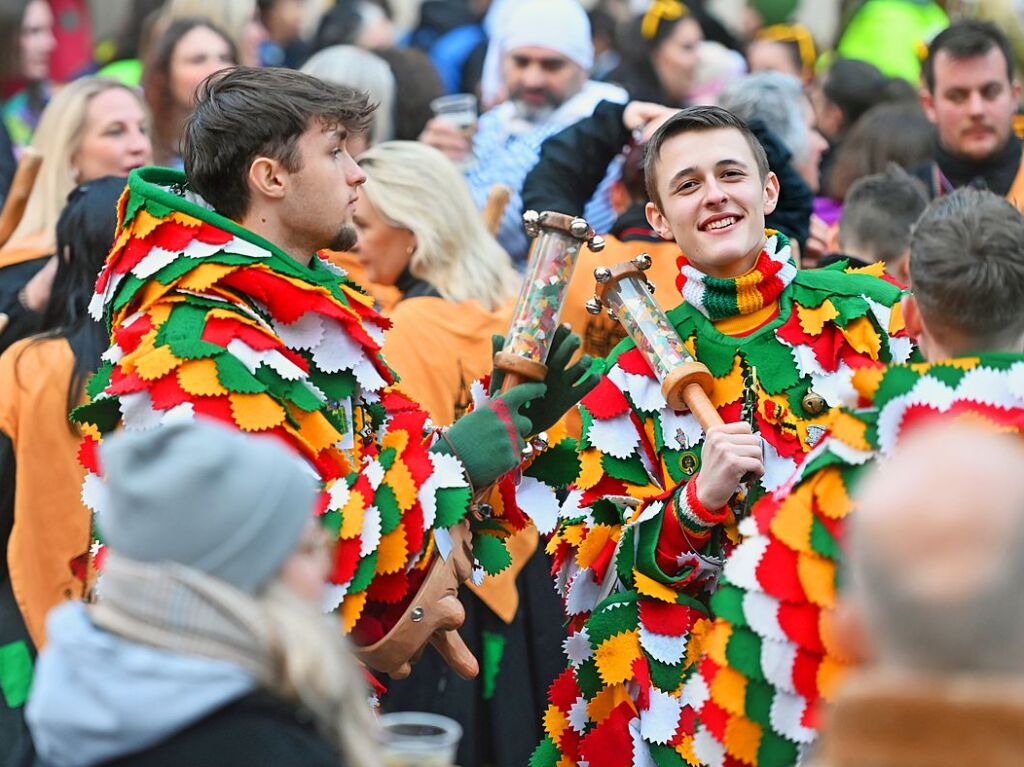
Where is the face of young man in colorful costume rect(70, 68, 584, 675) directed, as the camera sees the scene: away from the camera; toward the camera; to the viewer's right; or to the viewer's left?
to the viewer's right

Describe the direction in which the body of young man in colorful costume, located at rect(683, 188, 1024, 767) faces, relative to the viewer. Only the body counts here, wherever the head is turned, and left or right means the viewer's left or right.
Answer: facing away from the viewer

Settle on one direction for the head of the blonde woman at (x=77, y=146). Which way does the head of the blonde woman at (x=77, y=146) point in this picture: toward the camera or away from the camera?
toward the camera

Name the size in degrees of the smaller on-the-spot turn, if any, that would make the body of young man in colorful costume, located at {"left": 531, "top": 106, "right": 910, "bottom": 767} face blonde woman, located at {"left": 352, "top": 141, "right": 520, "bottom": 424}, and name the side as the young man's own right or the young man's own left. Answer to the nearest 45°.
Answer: approximately 135° to the young man's own right

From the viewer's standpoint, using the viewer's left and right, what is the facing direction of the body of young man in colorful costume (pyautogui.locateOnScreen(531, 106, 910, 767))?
facing the viewer

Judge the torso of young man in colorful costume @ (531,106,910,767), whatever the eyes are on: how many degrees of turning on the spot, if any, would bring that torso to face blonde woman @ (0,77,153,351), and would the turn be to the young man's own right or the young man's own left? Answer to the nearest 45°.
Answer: approximately 135° to the young man's own right

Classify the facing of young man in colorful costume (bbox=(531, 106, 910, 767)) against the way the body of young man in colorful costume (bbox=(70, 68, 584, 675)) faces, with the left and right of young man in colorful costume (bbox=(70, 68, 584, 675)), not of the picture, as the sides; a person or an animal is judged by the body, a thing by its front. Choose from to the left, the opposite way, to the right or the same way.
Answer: to the right

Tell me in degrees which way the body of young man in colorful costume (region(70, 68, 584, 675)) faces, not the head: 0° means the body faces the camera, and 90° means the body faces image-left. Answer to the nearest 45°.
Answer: approximately 270°

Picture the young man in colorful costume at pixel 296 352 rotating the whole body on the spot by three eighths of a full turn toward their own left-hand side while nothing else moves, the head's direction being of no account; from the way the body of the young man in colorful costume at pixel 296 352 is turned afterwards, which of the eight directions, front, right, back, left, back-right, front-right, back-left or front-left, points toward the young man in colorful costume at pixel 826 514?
back

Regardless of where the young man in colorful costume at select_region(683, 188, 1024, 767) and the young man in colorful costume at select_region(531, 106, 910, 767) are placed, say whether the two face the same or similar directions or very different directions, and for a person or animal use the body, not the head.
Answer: very different directions
